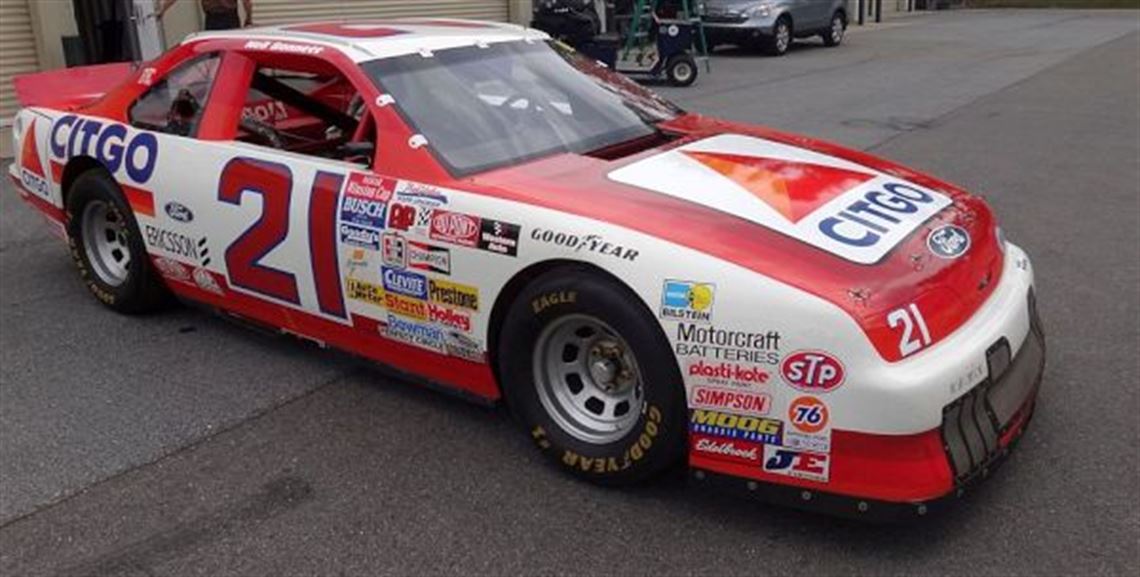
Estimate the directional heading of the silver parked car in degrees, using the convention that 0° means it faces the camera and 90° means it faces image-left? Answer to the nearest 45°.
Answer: approximately 45°

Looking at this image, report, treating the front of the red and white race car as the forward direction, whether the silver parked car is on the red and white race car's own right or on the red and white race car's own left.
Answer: on the red and white race car's own left

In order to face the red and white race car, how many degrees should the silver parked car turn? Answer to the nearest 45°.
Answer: approximately 45° to its left

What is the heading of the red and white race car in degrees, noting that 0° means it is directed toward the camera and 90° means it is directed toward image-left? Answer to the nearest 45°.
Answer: approximately 315°
